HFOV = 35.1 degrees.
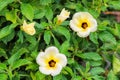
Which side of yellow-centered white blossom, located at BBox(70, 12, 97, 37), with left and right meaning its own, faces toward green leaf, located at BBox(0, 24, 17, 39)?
right

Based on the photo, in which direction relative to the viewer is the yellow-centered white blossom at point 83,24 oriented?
toward the camera

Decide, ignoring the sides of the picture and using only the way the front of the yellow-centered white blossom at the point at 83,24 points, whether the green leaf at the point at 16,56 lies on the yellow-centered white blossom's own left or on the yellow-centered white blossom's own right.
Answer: on the yellow-centered white blossom's own right

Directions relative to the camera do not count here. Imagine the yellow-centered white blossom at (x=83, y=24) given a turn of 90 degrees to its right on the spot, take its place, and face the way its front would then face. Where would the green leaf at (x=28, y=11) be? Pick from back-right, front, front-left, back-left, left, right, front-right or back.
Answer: front

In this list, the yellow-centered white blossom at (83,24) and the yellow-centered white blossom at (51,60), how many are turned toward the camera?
2

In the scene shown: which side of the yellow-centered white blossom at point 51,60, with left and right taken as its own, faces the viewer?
front
